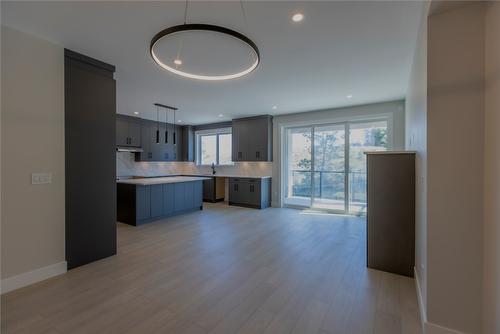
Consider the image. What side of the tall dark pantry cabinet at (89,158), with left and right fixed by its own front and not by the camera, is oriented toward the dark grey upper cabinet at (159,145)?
left

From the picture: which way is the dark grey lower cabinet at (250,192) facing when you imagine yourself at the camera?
facing the viewer and to the left of the viewer

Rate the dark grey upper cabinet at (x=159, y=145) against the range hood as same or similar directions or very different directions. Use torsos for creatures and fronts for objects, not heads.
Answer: same or similar directions

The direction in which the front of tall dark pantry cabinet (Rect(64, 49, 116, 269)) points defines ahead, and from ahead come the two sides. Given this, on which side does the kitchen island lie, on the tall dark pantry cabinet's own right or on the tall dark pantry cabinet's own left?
on the tall dark pantry cabinet's own left

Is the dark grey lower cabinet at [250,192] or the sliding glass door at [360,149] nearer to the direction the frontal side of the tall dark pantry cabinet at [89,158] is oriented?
the sliding glass door

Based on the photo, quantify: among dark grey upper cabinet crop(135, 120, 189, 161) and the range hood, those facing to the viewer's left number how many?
0

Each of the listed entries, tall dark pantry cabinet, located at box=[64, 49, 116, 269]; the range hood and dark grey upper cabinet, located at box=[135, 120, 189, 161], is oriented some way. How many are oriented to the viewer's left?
0

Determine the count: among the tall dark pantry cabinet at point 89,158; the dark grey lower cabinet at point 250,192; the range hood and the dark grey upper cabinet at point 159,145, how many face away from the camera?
0
